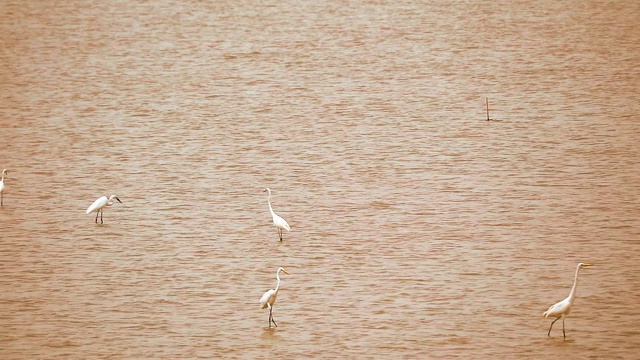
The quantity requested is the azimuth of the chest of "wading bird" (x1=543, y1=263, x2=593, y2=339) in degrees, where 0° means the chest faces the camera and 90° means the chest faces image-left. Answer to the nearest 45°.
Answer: approximately 270°
